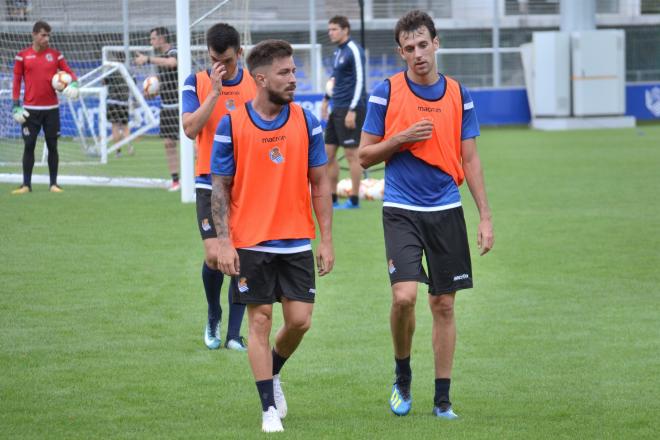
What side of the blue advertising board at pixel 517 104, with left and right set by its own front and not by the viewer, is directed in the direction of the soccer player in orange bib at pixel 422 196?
front

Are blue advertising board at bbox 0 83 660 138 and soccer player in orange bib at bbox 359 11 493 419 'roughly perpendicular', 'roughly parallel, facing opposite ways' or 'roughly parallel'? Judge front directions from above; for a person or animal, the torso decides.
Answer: roughly parallel

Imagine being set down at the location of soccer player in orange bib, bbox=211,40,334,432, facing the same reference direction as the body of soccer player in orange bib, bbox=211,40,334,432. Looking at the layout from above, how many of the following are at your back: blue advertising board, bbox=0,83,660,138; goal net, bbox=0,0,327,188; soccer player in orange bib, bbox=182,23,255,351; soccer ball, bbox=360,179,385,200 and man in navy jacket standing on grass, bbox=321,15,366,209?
5

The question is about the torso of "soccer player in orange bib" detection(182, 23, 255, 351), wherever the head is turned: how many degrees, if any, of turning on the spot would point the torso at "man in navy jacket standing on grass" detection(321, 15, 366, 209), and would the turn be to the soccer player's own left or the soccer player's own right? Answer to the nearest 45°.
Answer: approximately 180°

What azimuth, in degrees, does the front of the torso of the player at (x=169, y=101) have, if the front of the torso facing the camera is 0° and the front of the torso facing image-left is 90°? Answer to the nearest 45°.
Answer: approximately 90°

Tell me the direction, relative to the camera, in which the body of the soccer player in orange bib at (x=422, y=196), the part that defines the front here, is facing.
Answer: toward the camera

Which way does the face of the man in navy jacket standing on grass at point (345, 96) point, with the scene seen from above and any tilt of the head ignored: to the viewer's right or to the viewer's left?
to the viewer's left

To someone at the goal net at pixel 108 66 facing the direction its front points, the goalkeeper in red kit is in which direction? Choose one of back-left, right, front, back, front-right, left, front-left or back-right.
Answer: front

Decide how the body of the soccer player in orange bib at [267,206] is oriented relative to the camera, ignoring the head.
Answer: toward the camera

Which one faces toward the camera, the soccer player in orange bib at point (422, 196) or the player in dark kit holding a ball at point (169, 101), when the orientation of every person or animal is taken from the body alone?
the soccer player in orange bib

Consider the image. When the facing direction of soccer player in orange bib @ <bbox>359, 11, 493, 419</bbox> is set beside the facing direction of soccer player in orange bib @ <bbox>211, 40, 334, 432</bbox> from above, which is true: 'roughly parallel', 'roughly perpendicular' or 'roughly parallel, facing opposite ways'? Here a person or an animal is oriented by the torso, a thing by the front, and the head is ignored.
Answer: roughly parallel

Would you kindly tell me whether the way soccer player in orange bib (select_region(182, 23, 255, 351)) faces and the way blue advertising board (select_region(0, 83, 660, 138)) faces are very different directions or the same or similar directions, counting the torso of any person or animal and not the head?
same or similar directions

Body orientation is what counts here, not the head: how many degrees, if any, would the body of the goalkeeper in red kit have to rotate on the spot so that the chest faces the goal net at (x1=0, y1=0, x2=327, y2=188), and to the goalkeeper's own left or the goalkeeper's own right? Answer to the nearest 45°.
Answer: approximately 180°
